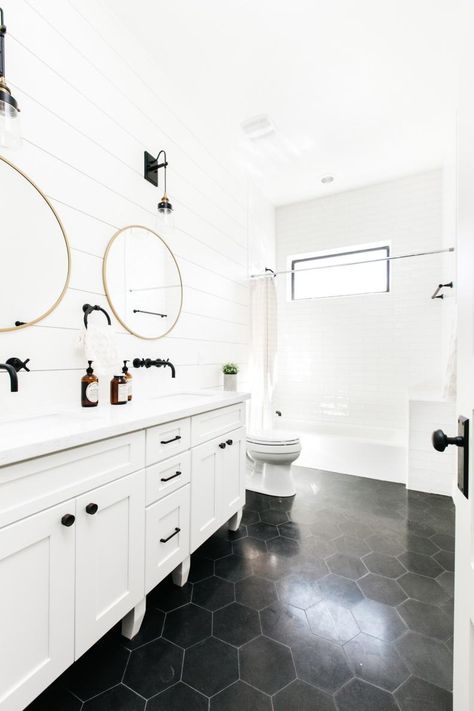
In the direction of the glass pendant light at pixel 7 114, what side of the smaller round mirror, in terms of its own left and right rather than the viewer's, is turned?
right

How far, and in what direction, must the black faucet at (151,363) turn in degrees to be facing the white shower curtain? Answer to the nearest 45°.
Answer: approximately 90° to its left

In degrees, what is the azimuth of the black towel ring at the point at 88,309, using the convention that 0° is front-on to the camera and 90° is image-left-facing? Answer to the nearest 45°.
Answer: approximately 315°

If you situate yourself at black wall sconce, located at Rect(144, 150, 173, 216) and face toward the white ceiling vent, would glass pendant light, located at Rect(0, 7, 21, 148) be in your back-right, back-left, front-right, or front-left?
back-right

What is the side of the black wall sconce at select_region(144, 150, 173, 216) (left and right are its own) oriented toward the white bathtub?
left

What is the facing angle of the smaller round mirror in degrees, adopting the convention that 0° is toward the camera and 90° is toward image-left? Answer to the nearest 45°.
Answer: approximately 315°

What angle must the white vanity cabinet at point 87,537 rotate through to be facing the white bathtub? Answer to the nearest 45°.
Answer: approximately 90° to its left
